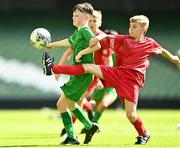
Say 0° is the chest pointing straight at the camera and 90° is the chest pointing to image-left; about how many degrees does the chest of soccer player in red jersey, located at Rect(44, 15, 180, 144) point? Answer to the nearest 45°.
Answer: approximately 45°

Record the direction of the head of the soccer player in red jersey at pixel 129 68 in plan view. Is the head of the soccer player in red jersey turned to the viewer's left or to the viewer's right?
to the viewer's left
